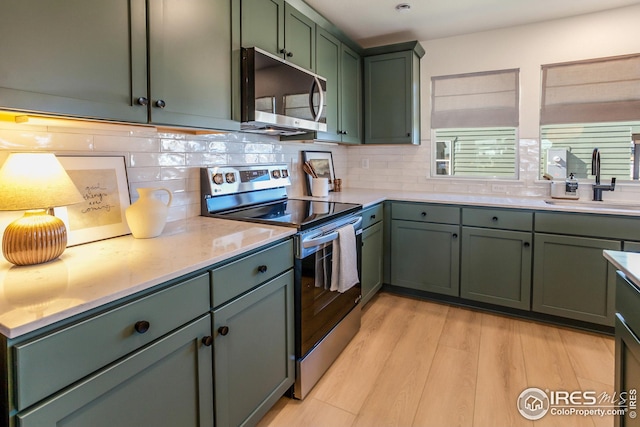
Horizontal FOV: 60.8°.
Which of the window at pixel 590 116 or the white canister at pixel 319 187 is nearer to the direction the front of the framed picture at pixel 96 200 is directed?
the window

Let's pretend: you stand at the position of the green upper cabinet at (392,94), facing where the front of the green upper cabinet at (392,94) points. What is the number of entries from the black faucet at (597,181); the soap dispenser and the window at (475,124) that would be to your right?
0

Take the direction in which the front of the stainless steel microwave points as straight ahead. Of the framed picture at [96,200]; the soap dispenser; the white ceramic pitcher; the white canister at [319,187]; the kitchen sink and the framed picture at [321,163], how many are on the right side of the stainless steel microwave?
2

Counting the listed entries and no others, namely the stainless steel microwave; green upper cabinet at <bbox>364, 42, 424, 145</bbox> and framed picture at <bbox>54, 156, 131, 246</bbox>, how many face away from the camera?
0

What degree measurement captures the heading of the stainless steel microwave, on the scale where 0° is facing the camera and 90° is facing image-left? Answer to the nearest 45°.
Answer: approximately 315°

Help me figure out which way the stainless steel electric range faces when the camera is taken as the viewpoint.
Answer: facing the viewer and to the right of the viewer

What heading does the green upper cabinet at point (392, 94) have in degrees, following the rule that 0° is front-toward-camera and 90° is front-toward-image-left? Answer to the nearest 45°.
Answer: approximately 0°

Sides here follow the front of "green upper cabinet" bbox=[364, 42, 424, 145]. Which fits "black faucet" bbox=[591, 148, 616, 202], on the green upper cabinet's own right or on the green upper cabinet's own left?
on the green upper cabinet's own left

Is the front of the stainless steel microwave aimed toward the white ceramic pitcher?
no

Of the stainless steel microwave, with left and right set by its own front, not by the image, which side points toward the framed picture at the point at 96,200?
right

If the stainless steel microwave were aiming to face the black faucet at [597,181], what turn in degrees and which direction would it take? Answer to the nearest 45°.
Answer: approximately 45° to its left

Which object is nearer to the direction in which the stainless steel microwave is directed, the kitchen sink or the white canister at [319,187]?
the kitchen sink

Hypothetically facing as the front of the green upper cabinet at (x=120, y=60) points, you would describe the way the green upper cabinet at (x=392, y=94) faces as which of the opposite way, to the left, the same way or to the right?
to the right

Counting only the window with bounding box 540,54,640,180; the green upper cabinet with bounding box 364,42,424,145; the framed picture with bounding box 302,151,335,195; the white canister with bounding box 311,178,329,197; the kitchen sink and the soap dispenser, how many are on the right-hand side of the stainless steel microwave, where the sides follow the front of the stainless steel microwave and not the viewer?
0

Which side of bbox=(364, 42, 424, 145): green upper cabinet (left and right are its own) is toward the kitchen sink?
left

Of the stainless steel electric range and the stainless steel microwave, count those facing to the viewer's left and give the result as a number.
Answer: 0
